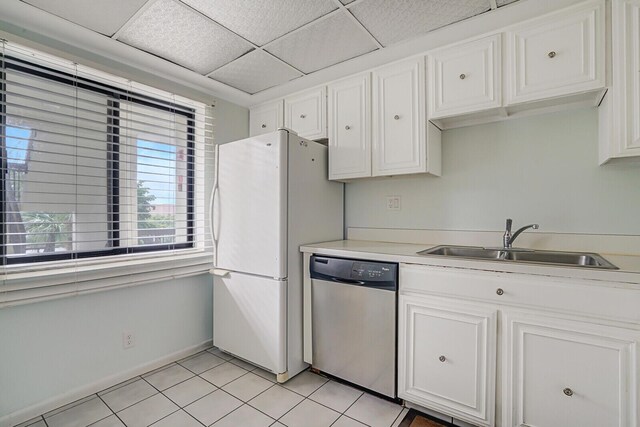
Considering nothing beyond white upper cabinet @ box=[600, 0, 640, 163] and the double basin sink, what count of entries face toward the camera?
2

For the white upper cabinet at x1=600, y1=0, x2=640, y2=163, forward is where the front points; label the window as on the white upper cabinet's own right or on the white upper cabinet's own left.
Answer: on the white upper cabinet's own right

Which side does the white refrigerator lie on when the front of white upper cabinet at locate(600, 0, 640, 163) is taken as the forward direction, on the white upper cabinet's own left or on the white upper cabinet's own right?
on the white upper cabinet's own right

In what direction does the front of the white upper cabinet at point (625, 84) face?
toward the camera

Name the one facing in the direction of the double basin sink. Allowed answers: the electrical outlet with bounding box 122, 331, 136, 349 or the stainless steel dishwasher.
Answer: the electrical outlet

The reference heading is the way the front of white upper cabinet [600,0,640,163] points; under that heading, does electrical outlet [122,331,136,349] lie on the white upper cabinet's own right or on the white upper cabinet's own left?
on the white upper cabinet's own right

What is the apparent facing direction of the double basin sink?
toward the camera

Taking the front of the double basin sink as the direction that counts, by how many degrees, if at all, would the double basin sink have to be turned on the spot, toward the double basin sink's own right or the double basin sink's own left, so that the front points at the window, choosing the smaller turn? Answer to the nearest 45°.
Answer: approximately 45° to the double basin sink's own right

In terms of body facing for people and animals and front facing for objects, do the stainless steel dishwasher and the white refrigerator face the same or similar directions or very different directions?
same or similar directions

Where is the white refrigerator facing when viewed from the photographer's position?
facing the viewer and to the left of the viewer
